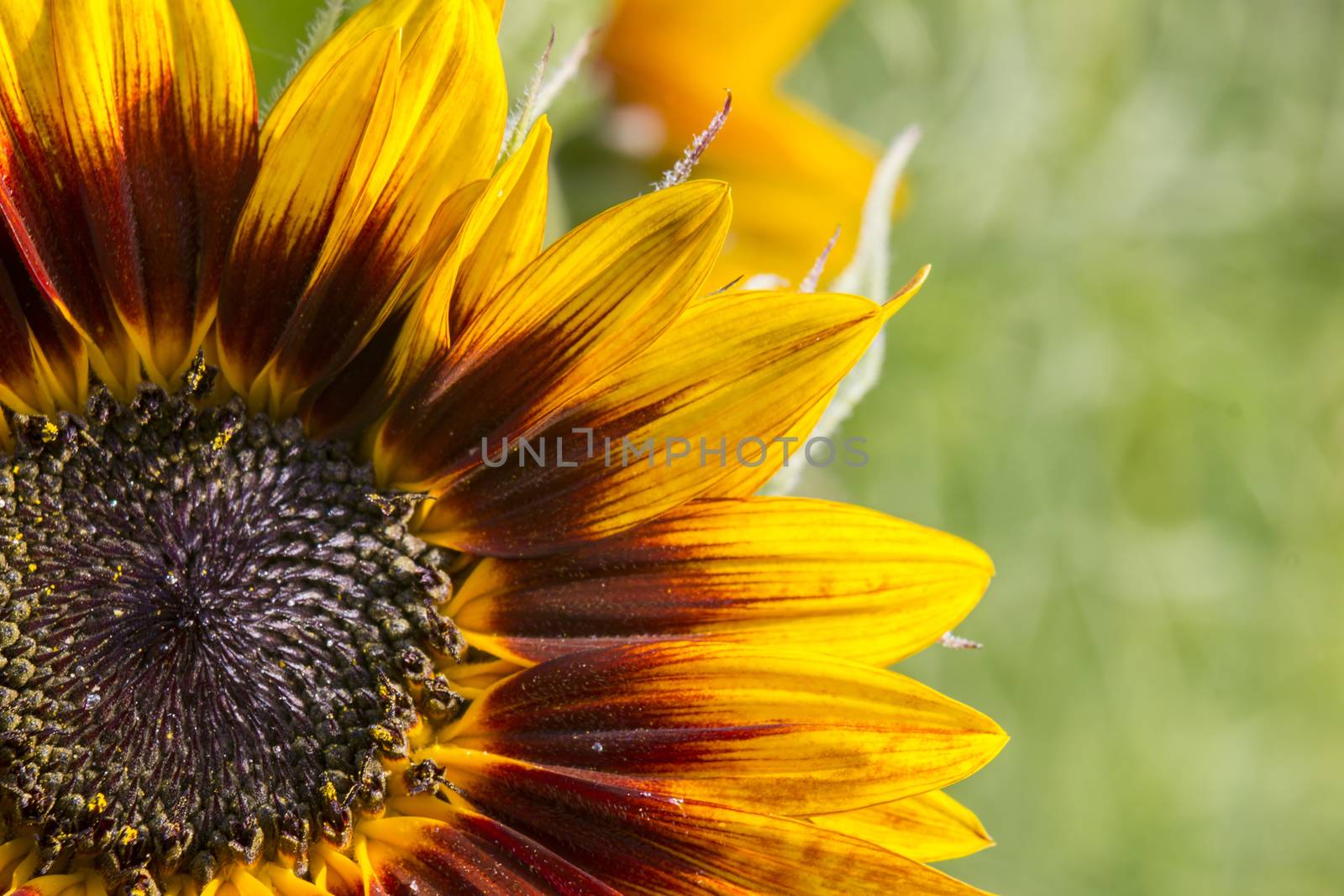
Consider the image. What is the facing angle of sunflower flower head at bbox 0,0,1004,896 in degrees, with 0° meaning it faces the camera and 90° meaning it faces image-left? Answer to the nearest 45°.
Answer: approximately 0°
